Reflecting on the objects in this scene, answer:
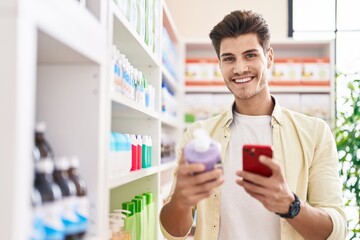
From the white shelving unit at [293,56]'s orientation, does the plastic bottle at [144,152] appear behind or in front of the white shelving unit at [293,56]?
in front

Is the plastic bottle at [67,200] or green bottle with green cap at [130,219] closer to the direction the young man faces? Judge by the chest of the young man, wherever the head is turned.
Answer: the plastic bottle

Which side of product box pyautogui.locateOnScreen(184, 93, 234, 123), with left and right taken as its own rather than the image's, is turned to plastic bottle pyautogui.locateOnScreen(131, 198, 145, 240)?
front

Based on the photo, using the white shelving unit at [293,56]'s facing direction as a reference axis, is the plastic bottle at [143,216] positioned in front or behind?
in front

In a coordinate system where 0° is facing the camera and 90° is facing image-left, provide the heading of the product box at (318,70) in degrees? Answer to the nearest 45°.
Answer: approximately 0°

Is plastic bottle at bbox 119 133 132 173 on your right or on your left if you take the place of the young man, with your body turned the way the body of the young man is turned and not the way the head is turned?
on your right

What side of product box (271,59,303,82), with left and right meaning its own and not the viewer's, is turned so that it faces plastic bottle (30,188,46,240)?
front

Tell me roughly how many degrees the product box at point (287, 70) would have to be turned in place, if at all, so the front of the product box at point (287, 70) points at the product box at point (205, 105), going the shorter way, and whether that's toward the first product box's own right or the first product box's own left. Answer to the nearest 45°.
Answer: approximately 90° to the first product box's own right
